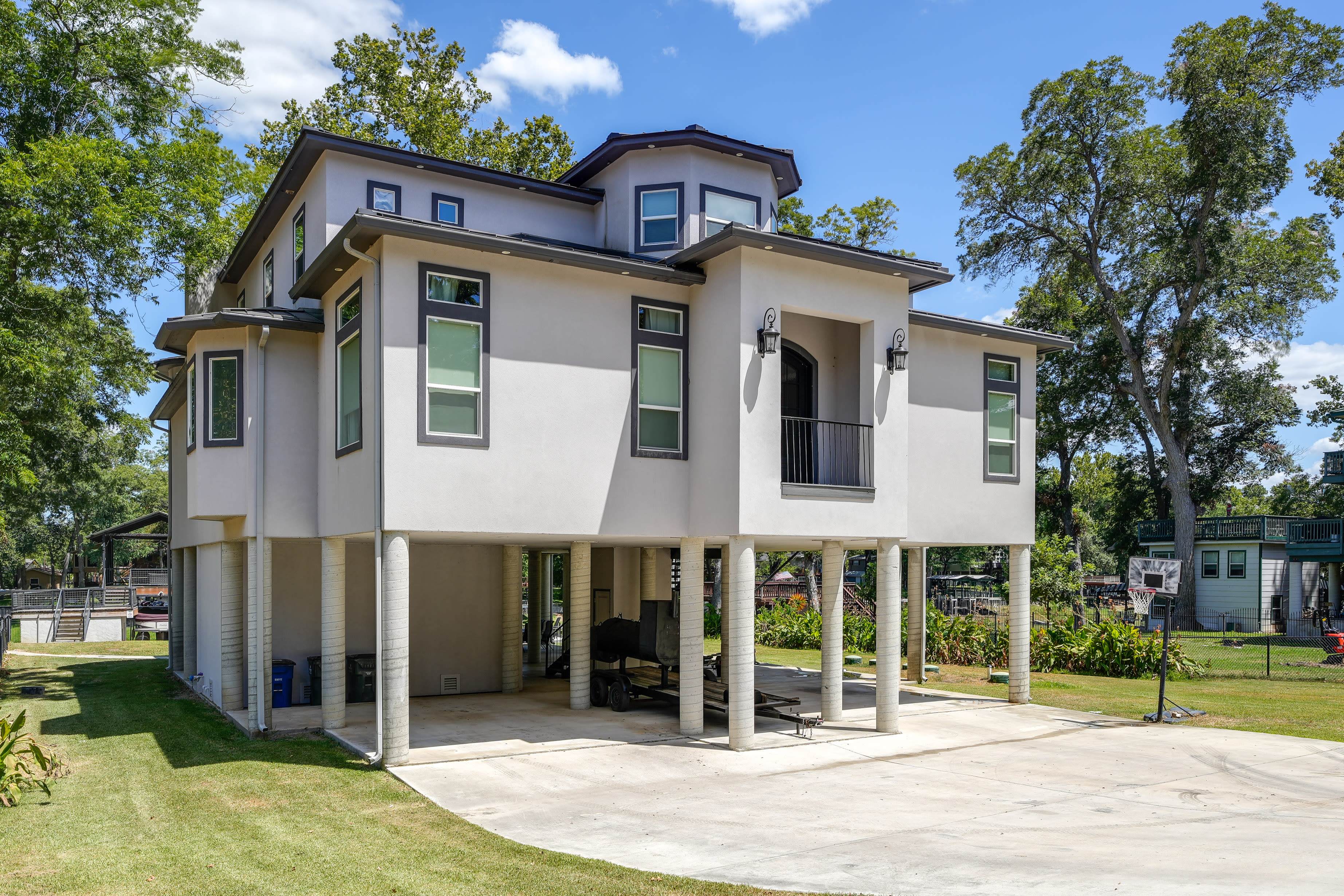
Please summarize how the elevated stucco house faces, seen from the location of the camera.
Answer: facing the viewer and to the right of the viewer

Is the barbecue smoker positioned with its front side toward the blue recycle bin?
no

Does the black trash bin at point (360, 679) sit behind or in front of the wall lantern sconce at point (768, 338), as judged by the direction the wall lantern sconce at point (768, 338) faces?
behind

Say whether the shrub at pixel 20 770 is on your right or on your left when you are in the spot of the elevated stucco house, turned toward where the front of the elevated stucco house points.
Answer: on your right

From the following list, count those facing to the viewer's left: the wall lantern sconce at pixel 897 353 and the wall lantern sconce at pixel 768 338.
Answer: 0

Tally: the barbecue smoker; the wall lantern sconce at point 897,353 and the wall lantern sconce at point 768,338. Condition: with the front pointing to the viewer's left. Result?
0

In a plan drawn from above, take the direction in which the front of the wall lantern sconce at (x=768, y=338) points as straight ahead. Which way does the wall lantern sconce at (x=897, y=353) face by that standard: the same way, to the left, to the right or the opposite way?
the same way

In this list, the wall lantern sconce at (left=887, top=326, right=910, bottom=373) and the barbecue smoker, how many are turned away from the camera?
0

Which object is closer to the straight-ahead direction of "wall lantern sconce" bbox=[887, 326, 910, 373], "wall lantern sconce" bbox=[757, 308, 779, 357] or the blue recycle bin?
the wall lantern sconce

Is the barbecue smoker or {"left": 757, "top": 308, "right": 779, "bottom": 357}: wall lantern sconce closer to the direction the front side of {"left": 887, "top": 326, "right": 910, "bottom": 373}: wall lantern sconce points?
the wall lantern sconce

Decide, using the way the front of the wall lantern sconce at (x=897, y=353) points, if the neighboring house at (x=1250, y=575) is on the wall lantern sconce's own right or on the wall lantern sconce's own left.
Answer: on the wall lantern sconce's own left

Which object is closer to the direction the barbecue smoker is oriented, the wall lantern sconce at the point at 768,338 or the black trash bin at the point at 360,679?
the wall lantern sconce
